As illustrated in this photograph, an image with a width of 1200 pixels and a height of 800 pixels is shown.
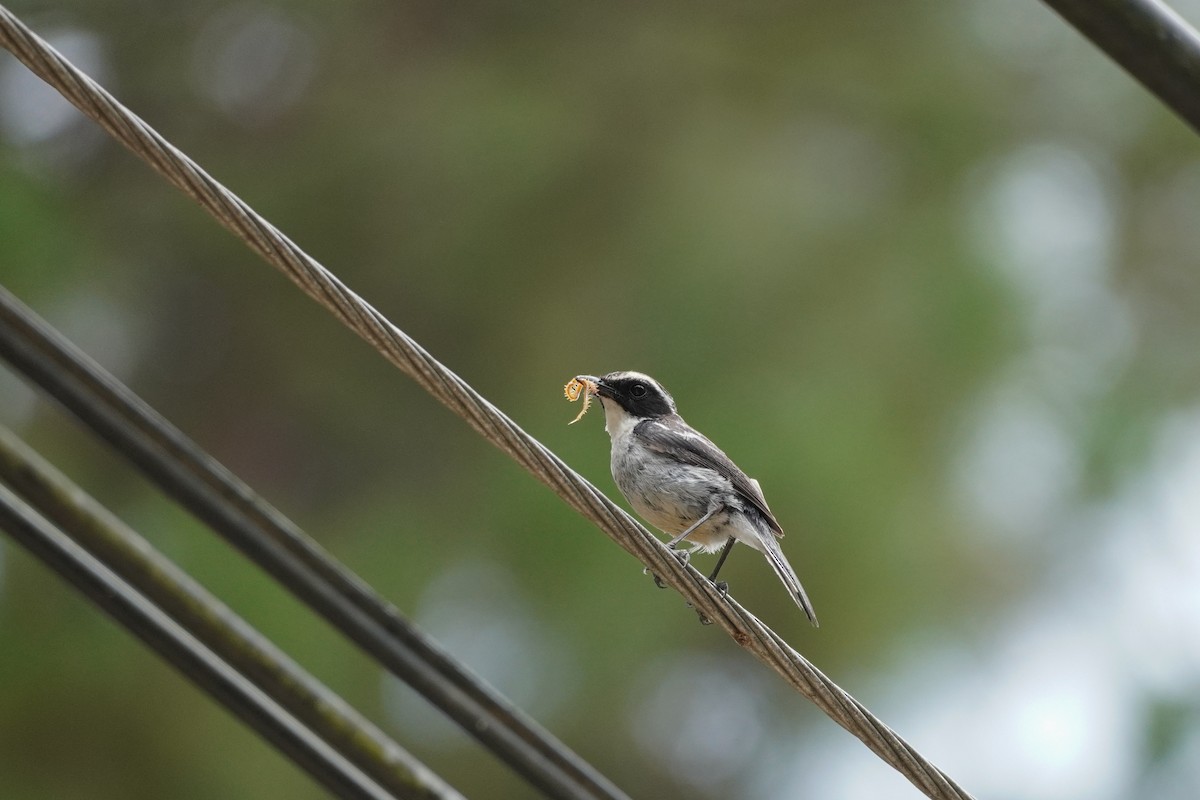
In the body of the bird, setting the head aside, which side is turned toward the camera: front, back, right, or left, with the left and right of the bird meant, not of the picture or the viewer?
left
